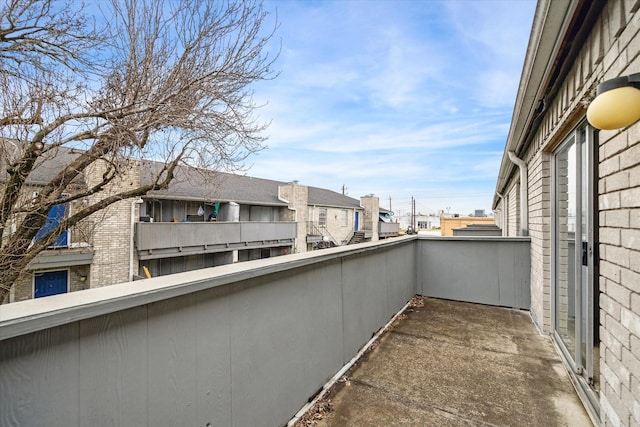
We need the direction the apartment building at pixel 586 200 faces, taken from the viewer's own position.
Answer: facing to the left of the viewer

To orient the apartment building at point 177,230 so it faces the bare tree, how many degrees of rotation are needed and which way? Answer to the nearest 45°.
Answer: approximately 45° to its right

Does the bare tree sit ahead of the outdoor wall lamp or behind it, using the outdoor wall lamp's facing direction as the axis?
ahead

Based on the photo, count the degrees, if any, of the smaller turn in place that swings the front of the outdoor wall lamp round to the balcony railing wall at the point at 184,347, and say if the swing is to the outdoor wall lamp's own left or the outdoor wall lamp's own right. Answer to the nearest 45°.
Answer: approximately 45° to the outdoor wall lamp's own left

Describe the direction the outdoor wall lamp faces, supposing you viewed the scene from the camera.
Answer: facing to the left of the viewer

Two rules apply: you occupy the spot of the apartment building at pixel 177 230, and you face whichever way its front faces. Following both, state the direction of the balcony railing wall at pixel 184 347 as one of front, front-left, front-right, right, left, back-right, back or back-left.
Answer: front-right

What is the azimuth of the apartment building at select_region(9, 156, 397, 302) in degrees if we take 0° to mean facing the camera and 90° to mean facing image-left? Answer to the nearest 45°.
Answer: approximately 315°

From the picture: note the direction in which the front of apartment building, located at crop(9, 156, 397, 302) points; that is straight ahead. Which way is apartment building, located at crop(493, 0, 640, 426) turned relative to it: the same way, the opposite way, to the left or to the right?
the opposite way

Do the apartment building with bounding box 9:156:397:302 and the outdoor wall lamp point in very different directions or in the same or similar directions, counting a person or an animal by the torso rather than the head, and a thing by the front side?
very different directions

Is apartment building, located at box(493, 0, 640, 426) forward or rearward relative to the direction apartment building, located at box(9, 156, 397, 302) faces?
forward
